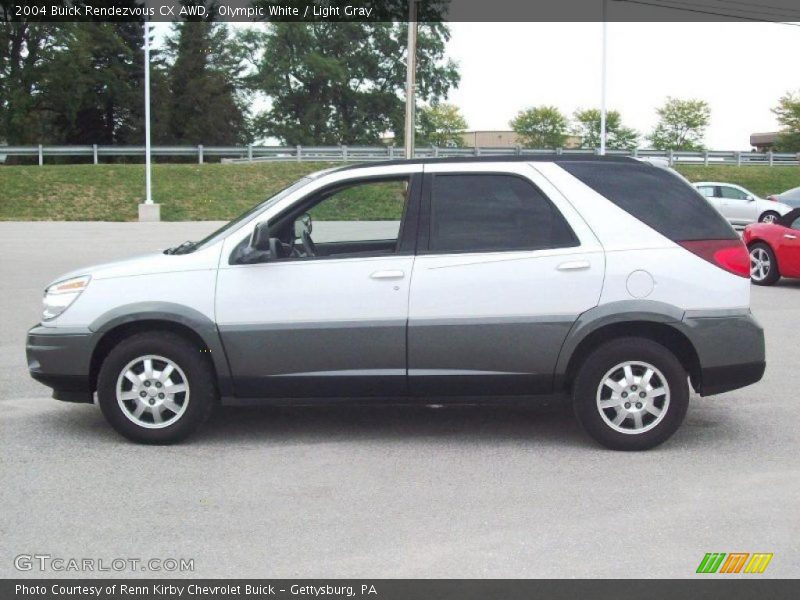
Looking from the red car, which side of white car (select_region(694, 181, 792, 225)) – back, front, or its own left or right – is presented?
right

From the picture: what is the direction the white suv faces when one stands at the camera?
facing to the left of the viewer

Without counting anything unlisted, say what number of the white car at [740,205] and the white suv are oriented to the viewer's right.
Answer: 1

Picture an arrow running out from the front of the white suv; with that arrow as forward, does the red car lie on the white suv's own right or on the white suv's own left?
on the white suv's own right

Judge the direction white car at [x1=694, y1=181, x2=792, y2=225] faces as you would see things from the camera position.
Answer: facing to the right of the viewer

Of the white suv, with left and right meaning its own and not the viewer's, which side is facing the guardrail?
right

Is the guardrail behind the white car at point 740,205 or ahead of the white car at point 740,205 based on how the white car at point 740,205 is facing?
behind

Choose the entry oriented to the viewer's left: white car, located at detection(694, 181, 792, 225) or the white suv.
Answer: the white suv

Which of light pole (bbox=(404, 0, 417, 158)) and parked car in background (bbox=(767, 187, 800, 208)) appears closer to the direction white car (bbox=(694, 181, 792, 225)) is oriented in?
the parked car in background

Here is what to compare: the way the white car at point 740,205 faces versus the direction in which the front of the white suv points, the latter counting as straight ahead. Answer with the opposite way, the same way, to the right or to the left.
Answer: the opposite way
